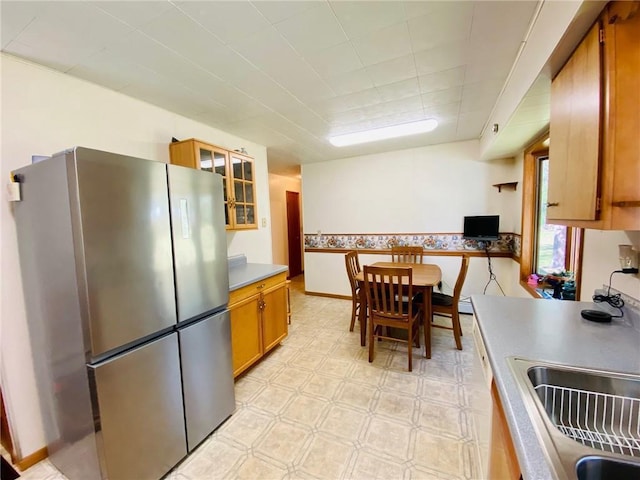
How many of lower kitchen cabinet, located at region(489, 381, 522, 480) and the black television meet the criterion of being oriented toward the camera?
1

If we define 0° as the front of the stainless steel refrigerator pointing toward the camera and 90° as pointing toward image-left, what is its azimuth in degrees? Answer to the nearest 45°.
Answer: approximately 315°

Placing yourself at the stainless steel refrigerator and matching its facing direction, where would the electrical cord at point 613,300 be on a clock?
The electrical cord is roughly at 12 o'clock from the stainless steel refrigerator.

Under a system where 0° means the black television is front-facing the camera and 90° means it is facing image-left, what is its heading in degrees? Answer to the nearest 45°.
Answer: approximately 0°

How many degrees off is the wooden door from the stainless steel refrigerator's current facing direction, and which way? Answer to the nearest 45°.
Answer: approximately 90° to its left

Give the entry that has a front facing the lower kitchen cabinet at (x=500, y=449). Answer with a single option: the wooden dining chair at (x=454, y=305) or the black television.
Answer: the black television

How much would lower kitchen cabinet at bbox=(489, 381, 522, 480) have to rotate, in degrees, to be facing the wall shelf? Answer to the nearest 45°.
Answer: approximately 90° to its right

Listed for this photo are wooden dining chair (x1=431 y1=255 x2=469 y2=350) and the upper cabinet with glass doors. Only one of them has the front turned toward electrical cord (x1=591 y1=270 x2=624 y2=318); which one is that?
the upper cabinet with glass doors

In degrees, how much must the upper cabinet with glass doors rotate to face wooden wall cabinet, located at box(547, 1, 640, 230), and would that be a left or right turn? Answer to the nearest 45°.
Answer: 0° — it already faces it

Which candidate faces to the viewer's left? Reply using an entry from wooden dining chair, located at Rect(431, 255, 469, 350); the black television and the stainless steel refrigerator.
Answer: the wooden dining chair

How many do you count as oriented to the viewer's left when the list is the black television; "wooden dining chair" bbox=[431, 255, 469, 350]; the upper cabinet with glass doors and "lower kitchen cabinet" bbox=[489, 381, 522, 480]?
2

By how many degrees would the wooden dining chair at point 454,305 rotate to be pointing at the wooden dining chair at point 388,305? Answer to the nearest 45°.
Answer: approximately 45° to its left

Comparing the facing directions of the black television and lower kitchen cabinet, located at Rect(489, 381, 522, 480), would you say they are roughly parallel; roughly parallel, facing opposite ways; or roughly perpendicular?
roughly perpendicular

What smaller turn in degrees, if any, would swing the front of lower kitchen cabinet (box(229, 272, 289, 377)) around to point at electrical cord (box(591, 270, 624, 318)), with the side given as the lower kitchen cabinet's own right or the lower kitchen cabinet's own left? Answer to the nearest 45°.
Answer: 0° — it already faces it

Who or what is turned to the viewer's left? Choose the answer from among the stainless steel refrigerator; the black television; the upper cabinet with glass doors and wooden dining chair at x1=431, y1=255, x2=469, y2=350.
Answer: the wooden dining chair

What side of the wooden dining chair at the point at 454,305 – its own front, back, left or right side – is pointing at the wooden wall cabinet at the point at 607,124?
left
